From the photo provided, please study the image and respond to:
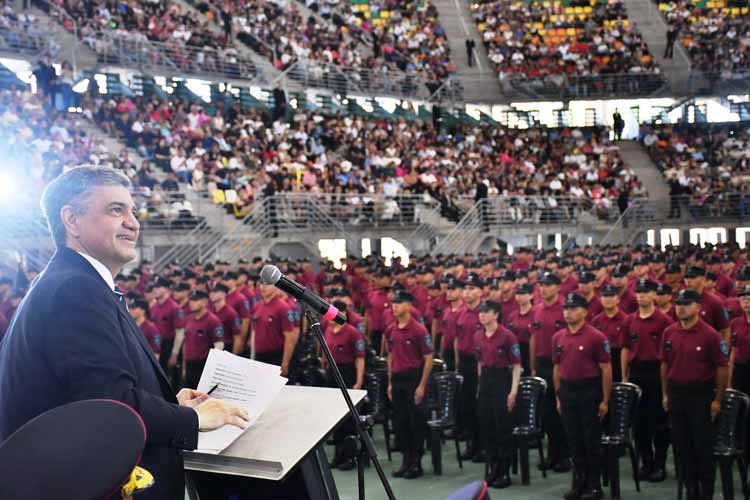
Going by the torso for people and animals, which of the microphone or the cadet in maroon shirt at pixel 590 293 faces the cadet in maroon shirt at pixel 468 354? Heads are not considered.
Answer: the cadet in maroon shirt at pixel 590 293

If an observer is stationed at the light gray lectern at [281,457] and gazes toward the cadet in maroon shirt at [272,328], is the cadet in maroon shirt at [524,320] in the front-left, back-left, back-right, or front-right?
front-right

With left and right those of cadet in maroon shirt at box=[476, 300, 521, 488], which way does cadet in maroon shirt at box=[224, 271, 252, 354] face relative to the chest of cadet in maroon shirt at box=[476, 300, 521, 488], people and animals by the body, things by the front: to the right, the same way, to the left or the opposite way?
the same way

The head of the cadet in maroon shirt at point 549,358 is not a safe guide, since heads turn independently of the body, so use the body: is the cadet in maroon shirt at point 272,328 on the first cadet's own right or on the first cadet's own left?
on the first cadet's own right

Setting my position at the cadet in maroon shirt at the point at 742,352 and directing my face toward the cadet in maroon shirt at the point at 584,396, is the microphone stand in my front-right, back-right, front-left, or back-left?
front-left

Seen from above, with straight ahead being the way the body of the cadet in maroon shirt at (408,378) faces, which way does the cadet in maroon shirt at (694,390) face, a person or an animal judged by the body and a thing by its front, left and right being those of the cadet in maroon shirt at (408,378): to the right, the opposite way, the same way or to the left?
the same way

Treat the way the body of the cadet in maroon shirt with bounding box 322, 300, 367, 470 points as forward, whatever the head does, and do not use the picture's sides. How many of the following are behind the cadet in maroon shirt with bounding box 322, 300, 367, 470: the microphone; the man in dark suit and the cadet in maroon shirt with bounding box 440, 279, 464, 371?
1

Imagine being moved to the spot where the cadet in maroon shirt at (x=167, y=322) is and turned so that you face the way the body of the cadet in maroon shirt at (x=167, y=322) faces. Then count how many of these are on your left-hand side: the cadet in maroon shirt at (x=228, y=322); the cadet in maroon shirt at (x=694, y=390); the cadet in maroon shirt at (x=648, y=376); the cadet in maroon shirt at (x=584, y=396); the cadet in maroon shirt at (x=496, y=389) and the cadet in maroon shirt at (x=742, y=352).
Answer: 6

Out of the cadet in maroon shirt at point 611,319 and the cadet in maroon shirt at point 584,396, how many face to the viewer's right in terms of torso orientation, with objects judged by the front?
0

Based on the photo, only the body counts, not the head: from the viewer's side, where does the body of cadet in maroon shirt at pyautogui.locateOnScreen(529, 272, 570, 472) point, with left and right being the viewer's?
facing the viewer and to the left of the viewer

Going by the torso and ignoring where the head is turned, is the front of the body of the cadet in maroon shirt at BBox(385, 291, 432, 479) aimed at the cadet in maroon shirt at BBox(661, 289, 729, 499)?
no

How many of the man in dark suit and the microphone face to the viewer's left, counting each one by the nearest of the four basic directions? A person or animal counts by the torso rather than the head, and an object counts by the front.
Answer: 1

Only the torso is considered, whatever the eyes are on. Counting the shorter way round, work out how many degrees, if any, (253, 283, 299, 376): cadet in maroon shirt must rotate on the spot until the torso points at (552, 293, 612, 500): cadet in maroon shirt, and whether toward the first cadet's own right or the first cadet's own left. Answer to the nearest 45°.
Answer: approximately 90° to the first cadet's own left

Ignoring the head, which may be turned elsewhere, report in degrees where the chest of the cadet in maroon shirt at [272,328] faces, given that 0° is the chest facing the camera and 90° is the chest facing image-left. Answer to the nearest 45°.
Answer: approximately 45°

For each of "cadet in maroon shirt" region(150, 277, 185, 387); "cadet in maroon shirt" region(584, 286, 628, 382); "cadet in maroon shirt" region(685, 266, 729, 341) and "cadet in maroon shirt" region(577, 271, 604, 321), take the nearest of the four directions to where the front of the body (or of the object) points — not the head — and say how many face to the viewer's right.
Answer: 0
